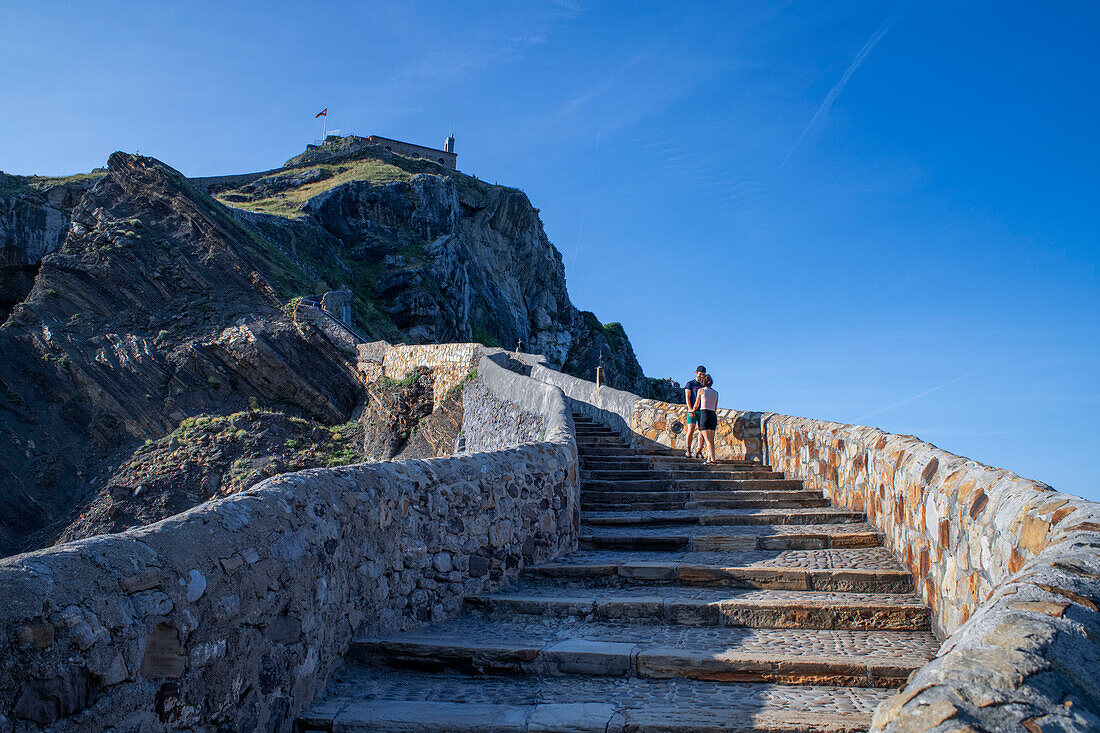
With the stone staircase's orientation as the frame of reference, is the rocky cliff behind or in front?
behind

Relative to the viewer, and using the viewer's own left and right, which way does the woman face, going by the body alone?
facing away from the viewer

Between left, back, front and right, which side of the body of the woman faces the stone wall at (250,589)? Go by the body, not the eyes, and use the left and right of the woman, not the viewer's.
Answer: back

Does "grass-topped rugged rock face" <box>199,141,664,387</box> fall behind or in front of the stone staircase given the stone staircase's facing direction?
behind

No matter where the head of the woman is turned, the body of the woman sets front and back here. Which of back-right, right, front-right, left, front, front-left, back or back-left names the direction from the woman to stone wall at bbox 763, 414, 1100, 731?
back

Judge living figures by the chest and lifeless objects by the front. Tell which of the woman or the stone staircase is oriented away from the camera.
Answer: the woman

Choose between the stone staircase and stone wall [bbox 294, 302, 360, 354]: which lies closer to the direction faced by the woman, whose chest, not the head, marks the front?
the stone wall

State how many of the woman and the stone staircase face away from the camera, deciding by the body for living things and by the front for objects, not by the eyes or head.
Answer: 1

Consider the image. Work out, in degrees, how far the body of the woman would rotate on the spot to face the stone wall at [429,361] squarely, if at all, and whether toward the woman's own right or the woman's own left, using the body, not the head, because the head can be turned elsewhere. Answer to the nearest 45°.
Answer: approximately 45° to the woman's own left

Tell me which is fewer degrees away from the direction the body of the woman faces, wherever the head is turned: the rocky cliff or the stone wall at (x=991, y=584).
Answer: the rocky cliff

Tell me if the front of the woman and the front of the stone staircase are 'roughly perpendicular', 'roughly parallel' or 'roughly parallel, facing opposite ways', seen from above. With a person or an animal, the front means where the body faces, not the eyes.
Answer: roughly parallel, facing opposite ways

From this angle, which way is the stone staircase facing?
toward the camera

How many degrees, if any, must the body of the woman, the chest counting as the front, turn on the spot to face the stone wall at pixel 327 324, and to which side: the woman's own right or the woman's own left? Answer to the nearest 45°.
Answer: approximately 45° to the woman's own left
